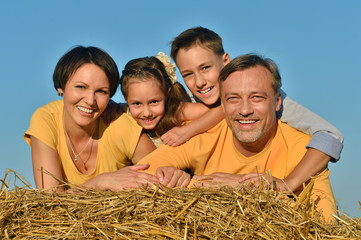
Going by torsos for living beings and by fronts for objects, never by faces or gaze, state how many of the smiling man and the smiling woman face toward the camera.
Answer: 2

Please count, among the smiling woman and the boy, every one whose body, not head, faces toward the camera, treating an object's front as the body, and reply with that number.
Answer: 2

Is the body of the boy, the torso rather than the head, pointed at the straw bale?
yes

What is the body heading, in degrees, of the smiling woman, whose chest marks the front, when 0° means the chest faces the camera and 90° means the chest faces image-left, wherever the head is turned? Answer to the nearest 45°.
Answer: approximately 0°

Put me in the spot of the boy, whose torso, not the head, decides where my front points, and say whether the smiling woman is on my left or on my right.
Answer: on my right

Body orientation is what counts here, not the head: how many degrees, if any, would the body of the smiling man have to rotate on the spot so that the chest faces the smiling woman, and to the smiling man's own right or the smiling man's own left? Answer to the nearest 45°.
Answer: approximately 90° to the smiling man's own right
